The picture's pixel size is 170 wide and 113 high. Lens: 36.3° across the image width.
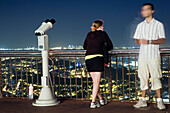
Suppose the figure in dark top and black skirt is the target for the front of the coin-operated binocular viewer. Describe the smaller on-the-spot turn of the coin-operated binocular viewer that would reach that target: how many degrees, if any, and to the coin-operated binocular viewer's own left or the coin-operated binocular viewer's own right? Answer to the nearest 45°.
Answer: approximately 90° to the coin-operated binocular viewer's own right

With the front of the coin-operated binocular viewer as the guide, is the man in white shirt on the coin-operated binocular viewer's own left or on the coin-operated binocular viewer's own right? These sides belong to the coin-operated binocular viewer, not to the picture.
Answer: on the coin-operated binocular viewer's own right
